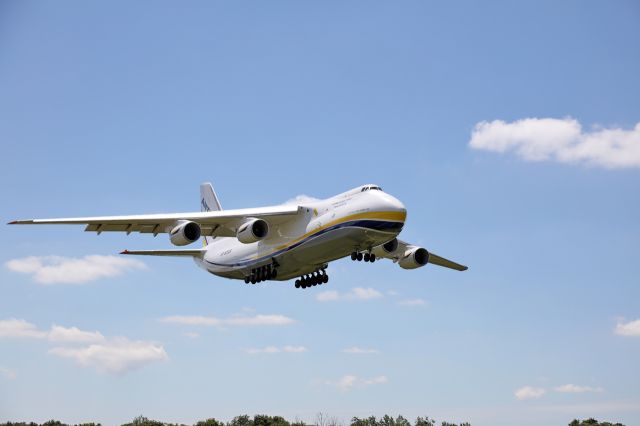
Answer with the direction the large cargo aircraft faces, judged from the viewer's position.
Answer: facing the viewer and to the right of the viewer
